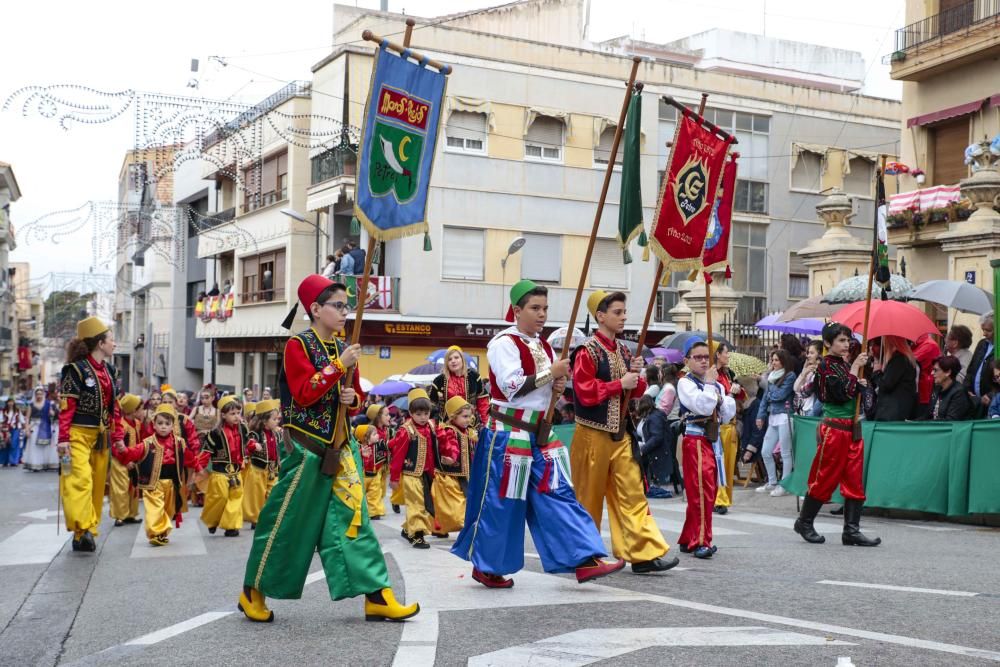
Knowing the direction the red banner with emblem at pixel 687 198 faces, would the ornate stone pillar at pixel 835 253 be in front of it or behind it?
behind

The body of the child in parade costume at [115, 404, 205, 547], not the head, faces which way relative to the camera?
toward the camera

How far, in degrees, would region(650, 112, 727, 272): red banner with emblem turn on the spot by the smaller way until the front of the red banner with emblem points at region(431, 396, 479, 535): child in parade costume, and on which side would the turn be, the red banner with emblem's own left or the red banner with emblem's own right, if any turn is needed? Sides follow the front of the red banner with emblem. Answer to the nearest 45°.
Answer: approximately 135° to the red banner with emblem's own right
